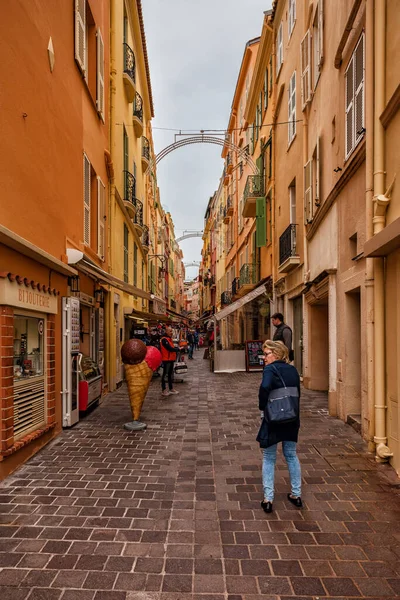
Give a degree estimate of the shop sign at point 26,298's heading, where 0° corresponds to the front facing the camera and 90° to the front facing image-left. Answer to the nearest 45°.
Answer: approximately 315°

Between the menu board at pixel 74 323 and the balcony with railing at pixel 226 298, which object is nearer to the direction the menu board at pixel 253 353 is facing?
the menu board

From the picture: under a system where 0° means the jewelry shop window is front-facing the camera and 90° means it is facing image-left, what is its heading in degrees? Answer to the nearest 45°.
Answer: approximately 315°

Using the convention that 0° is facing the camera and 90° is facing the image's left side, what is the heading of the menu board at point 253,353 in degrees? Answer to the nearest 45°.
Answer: approximately 0°

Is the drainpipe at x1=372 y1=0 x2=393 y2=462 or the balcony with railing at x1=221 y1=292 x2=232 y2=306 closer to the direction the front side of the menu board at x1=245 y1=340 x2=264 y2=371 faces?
the drainpipe

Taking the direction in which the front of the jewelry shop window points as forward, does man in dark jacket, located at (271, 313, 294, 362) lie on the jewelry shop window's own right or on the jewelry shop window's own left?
on the jewelry shop window's own left
